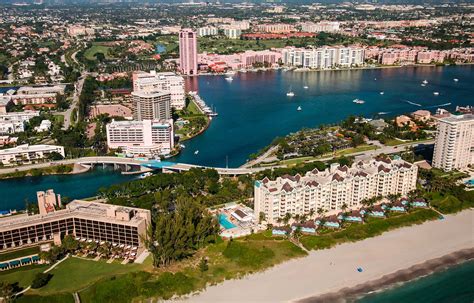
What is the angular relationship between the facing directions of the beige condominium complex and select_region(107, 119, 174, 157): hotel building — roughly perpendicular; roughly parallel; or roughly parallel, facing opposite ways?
roughly parallel

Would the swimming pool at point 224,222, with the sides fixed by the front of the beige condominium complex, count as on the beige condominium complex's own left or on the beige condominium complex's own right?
on the beige condominium complex's own right

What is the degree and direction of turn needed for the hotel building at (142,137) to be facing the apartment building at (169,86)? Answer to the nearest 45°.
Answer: approximately 180°

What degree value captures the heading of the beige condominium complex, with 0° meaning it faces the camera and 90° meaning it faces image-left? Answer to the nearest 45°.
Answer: approximately 315°

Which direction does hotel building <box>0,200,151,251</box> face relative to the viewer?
toward the camera

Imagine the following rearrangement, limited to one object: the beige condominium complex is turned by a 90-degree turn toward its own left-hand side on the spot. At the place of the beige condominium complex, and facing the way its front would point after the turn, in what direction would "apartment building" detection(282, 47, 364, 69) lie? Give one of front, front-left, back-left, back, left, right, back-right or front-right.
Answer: front-left

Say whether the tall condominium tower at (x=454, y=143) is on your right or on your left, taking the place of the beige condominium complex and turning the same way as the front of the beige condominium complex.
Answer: on your left

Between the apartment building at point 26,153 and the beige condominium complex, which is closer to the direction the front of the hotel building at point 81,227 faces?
the beige condominium complex

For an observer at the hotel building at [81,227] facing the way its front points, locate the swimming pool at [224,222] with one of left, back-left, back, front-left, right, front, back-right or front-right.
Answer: left

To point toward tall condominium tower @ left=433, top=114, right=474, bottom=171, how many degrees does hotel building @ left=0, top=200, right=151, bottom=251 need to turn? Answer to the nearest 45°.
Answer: approximately 90° to its left

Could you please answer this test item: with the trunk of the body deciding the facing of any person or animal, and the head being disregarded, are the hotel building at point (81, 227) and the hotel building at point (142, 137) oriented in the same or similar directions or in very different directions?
same or similar directions

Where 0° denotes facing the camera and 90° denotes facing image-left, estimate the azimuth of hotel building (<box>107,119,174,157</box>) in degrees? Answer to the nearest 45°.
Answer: approximately 0°

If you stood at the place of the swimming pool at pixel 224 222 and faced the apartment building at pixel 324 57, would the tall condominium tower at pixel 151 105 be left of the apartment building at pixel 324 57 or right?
left

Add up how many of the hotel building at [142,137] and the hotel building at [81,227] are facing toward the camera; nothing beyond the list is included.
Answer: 2

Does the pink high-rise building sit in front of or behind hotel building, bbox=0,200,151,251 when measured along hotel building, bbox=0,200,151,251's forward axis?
behind
